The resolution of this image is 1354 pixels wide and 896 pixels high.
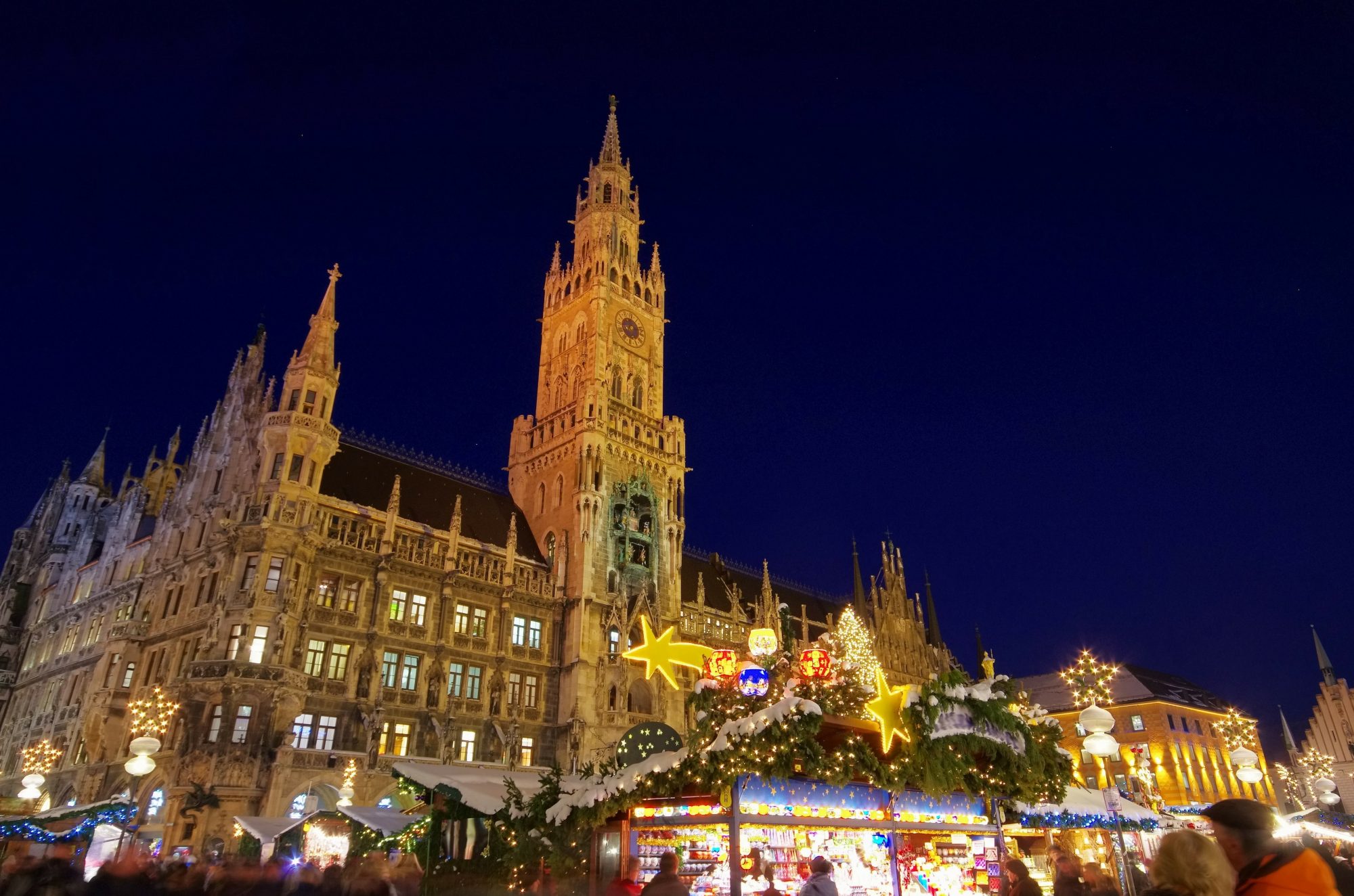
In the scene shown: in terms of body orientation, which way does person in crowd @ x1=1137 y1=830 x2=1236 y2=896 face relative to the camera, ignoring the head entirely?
away from the camera

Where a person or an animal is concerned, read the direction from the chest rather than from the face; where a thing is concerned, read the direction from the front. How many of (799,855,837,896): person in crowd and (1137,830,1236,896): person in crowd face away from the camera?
2

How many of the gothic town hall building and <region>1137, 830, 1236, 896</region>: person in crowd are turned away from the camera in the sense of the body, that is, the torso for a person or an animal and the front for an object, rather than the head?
1

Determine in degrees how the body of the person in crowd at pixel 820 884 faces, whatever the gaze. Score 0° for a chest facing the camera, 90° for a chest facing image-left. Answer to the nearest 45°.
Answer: approximately 180°

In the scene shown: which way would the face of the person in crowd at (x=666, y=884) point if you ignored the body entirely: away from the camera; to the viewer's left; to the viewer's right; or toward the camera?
away from the camera

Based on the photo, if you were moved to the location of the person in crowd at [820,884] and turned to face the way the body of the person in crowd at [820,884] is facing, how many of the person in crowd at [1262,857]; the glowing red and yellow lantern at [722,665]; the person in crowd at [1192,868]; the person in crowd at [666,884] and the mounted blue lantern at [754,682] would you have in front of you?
2

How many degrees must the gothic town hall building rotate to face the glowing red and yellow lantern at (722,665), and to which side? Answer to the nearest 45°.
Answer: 0° — it already faces it

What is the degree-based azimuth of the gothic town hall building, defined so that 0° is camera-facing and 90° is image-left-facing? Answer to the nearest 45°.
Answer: approximately 315°

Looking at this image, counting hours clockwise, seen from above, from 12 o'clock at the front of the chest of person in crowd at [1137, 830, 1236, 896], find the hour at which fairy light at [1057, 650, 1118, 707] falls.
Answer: The fairy light is roughly at 12 o'clock from the person in crowd.
